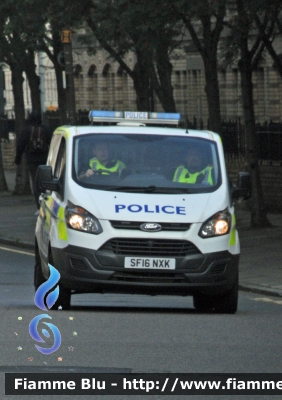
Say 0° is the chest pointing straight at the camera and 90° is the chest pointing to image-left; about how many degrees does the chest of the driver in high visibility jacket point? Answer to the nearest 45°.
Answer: approximately 0°
